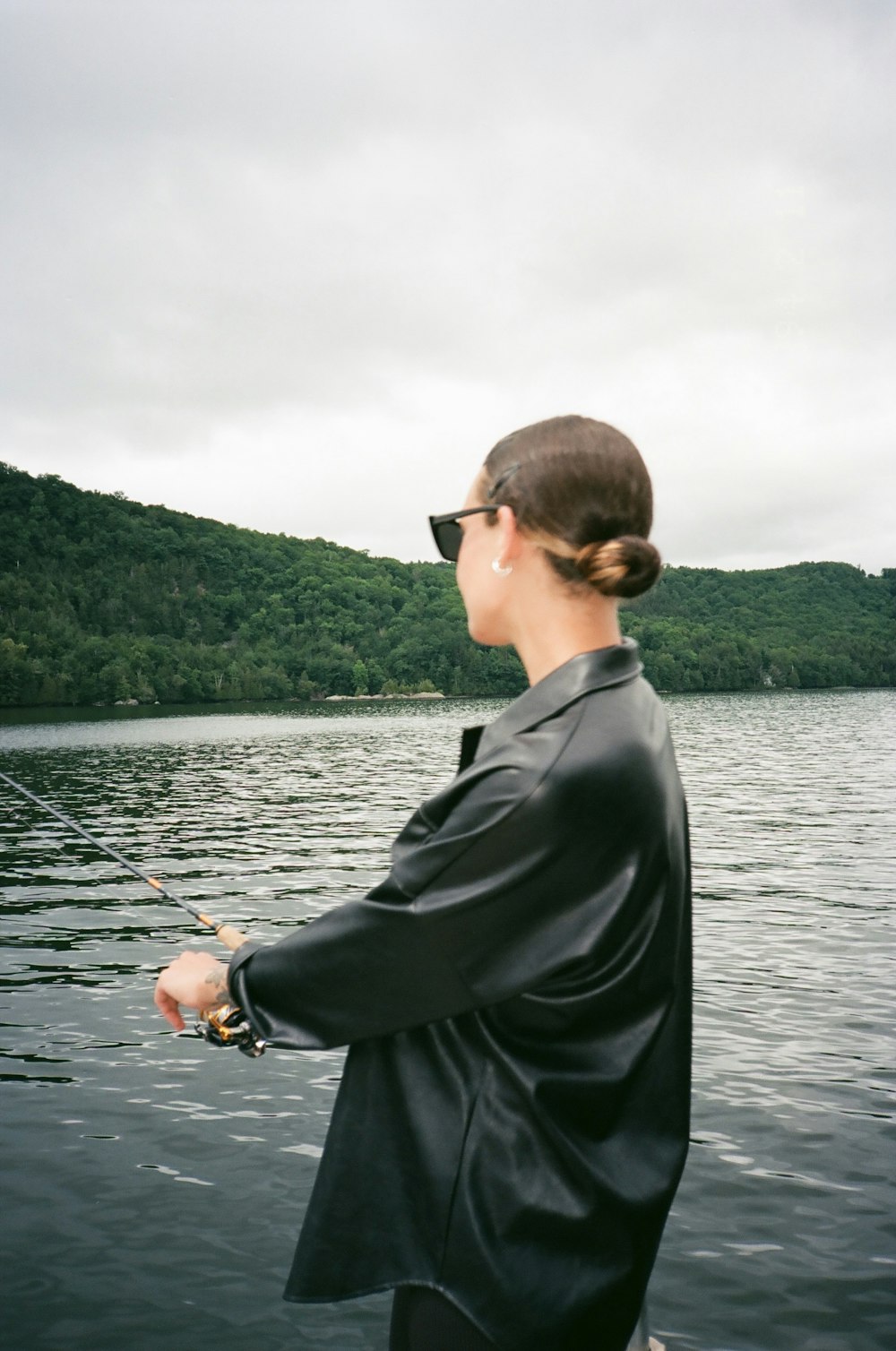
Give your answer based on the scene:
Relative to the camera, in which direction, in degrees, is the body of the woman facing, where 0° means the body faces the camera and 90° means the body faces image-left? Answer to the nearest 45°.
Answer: approximately 90°

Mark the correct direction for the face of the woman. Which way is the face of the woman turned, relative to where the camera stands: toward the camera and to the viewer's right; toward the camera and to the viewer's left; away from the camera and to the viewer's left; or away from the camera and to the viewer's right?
away from the camera and to the viewer's left
